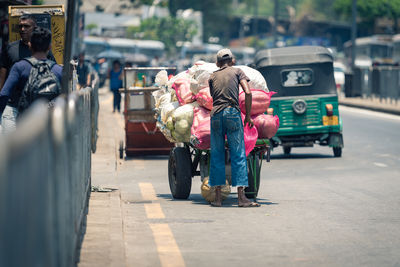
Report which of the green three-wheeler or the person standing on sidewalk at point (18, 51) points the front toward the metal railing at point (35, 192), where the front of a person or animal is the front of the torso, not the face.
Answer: the person standing on sidewalk

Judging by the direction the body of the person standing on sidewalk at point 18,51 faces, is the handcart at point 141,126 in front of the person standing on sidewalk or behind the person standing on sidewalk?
behind

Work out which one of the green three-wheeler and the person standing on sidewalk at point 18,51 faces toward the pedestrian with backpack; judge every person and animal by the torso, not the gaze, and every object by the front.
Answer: the person standing on sidewalk

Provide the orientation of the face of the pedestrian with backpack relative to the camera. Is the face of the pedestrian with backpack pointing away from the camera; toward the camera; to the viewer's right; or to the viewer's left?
away from the camera
